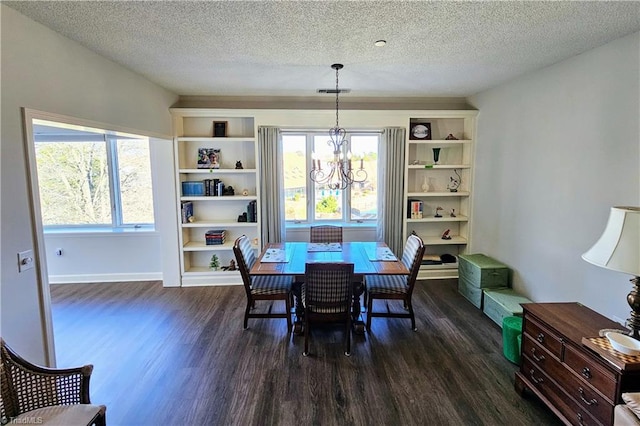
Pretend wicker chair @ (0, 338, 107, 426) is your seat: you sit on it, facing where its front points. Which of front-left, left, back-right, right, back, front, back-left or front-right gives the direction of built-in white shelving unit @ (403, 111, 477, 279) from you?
front-left

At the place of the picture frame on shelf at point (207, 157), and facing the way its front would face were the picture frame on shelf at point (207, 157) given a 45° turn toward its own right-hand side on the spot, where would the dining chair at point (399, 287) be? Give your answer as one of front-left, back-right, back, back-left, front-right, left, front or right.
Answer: left

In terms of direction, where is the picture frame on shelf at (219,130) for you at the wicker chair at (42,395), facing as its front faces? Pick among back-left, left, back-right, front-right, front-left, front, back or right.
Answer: left

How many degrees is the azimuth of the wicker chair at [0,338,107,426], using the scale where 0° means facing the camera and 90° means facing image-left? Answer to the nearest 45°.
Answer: approximately 315°

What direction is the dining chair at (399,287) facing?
to the viewer's left

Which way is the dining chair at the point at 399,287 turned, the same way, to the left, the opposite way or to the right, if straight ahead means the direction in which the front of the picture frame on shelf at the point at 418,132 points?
to the right

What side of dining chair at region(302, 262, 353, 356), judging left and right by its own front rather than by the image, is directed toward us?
back

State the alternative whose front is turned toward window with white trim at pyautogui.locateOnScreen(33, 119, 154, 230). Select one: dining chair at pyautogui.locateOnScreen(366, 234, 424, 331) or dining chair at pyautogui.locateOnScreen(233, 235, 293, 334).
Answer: dining chair at pyautogui.locateOnScreen(366, 234, 424, 331)

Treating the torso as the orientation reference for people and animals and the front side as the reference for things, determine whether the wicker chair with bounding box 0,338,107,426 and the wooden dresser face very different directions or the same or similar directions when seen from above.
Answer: very different directions

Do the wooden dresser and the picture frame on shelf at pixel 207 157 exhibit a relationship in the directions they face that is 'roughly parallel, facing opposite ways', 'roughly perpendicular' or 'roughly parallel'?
roughly perpendicular

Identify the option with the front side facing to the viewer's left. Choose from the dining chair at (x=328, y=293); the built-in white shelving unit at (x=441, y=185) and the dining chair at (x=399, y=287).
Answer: the dining chair at (x=399, y=287)

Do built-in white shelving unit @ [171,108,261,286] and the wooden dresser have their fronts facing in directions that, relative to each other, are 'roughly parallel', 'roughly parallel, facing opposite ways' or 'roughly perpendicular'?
roughly perpendicular

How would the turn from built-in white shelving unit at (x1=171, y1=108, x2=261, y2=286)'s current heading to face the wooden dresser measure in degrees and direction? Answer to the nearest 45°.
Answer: approximately 45° to its left

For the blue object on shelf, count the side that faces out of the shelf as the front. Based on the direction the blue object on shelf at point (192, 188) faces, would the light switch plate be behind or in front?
in front

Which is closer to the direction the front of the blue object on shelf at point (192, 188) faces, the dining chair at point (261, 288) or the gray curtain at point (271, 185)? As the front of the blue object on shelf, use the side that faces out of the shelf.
the dining chair
